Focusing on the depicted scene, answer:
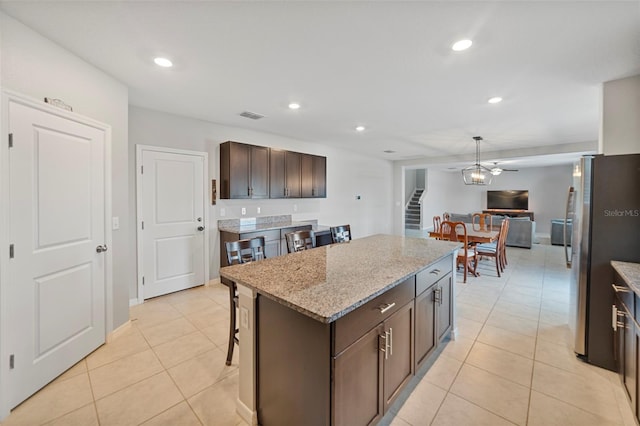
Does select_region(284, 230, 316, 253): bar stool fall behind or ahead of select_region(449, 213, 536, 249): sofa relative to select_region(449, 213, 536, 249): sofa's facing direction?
behind

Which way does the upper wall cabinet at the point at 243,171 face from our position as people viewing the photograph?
facing the viewer and to the right of the viewer

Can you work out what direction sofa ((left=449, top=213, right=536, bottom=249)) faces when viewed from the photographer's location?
facing away from the viewer

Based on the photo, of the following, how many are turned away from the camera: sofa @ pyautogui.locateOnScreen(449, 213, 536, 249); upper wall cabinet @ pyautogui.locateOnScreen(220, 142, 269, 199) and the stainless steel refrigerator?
1

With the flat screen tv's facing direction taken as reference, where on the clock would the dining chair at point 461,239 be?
The dining chair is roughly at 12 o'clock from the flat screen tv.

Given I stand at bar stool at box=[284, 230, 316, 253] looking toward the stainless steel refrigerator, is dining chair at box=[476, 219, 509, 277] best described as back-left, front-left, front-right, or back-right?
front-left

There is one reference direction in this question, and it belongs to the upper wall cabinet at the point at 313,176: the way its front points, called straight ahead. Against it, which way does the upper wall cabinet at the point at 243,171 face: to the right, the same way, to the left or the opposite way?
the same way

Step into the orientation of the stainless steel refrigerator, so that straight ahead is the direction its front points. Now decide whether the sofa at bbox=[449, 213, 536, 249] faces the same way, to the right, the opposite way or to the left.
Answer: to the right

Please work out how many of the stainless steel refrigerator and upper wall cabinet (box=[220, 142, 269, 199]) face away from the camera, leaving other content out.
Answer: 0

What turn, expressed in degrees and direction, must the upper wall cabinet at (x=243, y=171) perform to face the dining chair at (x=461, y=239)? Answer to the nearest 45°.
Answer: approximately 45° to its left

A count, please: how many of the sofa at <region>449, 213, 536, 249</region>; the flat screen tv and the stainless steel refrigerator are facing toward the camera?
1

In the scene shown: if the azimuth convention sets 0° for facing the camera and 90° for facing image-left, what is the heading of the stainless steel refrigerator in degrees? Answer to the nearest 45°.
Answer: approximately 90°

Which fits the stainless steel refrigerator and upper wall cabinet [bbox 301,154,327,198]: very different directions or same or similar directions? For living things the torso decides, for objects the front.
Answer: very different directions

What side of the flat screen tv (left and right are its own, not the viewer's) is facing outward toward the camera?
front

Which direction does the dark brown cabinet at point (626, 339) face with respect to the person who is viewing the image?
facing to the left of the viewer

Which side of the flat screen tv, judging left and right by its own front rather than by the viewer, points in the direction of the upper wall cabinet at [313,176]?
front

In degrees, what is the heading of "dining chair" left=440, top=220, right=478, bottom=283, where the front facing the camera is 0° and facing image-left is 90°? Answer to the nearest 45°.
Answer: approximately 225°

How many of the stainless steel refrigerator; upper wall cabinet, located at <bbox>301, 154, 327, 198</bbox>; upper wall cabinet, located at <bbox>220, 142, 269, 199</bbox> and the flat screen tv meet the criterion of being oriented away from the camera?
0

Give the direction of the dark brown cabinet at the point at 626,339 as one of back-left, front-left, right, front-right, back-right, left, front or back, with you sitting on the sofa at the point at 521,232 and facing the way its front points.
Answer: back

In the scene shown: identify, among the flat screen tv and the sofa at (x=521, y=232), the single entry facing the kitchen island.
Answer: the flat screen tv

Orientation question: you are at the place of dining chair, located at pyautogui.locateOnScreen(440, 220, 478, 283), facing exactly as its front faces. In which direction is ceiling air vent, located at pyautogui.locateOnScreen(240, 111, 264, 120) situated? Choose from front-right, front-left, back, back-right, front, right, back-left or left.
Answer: back

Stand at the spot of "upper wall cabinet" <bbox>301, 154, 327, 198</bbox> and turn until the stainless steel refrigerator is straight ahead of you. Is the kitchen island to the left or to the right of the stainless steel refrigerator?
right

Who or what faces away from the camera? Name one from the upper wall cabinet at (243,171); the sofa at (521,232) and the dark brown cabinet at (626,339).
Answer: the sofa

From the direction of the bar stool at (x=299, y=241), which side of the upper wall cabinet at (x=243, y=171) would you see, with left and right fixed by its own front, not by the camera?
front
